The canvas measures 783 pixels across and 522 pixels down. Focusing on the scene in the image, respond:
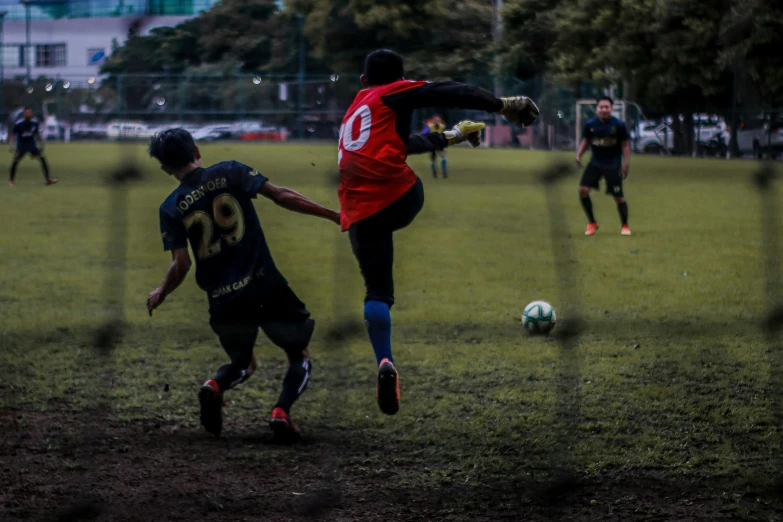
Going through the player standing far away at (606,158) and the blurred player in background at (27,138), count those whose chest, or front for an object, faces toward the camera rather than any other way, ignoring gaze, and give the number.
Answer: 2

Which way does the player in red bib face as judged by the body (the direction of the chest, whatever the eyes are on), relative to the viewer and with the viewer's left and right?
facing away from the viewer and to the right of the viewer

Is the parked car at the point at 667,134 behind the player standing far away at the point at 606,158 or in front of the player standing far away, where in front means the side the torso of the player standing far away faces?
behind
